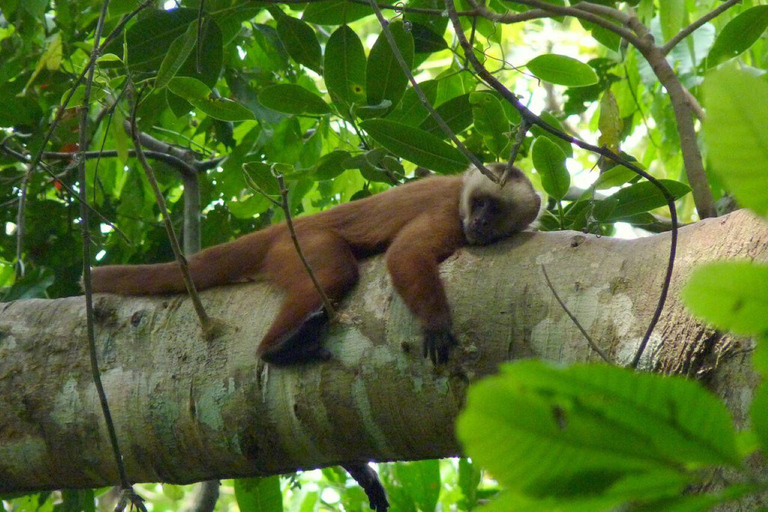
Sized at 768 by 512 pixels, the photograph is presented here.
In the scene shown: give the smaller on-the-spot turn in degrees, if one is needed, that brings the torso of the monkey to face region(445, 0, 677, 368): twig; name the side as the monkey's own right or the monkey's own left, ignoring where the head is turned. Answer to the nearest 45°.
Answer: approximately 45° to the monkey's own right

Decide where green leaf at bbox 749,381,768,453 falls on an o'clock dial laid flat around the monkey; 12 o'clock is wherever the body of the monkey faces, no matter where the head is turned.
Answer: The green leaf is roughly at 3 o'clock from the monkey.

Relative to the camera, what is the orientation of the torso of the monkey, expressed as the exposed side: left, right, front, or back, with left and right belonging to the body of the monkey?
right

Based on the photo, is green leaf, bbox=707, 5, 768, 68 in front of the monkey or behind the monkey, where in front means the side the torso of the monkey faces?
in front

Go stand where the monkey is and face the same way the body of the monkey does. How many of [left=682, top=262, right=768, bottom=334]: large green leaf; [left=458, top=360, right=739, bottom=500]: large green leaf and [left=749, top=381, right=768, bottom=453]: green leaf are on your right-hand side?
3

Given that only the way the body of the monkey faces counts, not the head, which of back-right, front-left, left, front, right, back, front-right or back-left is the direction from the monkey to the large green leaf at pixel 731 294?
right

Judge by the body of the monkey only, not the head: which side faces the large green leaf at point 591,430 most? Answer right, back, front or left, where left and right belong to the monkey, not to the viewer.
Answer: right
